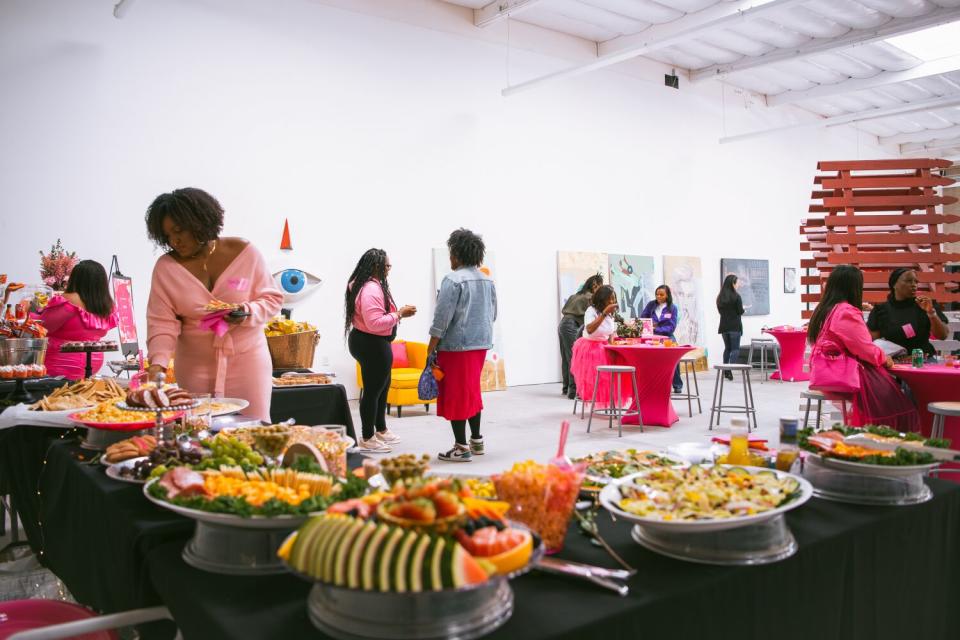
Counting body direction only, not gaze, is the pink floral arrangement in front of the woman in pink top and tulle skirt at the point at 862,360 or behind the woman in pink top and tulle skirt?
behind

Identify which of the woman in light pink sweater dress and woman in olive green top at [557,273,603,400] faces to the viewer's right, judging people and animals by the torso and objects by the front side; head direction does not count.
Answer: the woman in olive green top

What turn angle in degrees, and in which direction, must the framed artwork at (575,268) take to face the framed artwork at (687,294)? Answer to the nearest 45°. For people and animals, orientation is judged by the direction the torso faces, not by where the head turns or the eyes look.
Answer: approximately 90° to its left

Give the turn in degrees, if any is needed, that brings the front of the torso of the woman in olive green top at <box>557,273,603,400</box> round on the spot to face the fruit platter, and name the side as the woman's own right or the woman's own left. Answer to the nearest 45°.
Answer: approximately 90° to the woman's own right

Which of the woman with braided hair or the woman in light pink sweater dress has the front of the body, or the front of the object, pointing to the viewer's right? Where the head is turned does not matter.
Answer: the woman with braided hair

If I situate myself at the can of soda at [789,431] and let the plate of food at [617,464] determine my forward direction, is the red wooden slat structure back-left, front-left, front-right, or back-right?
back-right

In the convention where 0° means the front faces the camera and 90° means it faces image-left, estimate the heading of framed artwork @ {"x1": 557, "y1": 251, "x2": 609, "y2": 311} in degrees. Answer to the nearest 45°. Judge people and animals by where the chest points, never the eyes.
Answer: approximately 315°

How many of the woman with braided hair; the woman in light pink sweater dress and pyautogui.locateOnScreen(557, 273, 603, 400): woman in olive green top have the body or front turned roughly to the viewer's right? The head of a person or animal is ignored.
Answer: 2

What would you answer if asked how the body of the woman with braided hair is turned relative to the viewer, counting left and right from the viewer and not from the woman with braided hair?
facing to the right of the viewer

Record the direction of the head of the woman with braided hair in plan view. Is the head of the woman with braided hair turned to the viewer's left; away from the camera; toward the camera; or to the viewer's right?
to the viewer's right

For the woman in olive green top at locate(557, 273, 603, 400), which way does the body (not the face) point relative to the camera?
to the viewer's right

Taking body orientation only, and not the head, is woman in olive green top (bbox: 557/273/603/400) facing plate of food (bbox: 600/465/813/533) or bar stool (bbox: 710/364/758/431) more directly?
the bar stool
